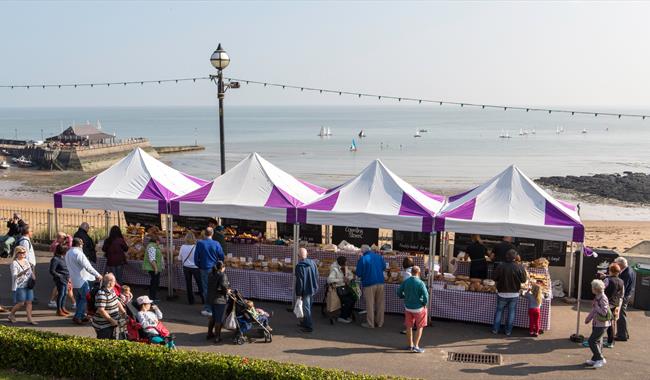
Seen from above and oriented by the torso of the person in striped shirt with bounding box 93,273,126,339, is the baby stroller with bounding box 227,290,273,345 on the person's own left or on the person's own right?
on the person's own left

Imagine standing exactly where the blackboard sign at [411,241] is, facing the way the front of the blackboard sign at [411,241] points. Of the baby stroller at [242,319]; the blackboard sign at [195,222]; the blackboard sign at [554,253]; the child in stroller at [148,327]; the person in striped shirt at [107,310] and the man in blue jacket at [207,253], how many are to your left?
1

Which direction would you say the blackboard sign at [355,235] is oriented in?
toward the camera

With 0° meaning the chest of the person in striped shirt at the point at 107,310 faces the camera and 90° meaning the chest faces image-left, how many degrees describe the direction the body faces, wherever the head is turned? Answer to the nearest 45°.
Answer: approximately 315°

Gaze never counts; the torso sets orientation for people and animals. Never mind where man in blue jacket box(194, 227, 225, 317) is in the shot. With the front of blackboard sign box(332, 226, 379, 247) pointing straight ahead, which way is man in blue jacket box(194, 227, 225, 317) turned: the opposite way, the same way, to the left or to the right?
the opposite way

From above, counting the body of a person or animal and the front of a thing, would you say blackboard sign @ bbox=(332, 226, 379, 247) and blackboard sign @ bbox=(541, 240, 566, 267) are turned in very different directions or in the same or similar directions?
same or similar directions

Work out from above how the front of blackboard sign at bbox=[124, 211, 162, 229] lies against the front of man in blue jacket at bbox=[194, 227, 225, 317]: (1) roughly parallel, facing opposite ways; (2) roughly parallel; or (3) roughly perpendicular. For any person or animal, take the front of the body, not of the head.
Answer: roughly parallel, facing opposite ways

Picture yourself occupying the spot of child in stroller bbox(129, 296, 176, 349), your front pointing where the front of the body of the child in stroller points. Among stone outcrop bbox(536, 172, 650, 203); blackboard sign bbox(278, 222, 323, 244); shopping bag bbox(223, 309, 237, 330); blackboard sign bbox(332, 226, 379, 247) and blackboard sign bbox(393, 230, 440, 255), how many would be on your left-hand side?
5

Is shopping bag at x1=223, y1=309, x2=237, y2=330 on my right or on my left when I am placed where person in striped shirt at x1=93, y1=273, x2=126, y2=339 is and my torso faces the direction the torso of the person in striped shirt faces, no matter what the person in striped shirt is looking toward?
on my left

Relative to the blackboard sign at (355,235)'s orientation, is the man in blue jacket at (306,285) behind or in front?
in front

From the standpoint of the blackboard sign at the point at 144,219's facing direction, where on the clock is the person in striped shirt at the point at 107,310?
The person in striped shirt is roughly at 12 o'clock from the blackboard sign.

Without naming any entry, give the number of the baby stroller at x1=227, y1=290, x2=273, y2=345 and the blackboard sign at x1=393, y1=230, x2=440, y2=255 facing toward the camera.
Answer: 1

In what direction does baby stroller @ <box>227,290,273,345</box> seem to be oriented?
to the viewer's right

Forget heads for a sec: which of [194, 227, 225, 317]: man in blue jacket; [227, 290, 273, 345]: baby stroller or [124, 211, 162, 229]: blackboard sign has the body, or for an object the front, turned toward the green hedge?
the blackboard sign

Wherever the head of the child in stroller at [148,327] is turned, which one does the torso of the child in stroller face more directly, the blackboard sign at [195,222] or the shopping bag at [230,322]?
the shopping bag

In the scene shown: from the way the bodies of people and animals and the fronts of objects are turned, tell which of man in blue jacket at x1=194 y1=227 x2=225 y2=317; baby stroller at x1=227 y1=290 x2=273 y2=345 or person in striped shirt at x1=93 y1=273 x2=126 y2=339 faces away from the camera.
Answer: the man in blue jacket

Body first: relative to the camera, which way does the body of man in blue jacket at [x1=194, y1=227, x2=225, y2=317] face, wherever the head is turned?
away from the camera

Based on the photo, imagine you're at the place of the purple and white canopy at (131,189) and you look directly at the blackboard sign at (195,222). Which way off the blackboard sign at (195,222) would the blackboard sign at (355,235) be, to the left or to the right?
right

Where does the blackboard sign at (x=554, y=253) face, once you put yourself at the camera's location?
facing the viewer

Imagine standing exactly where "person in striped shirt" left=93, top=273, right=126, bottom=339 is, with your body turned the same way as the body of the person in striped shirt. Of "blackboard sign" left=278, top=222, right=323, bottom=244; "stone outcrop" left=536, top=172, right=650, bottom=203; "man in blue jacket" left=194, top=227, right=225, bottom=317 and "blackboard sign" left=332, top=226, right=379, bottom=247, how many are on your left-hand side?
4

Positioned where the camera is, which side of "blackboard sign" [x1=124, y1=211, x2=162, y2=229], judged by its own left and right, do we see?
front

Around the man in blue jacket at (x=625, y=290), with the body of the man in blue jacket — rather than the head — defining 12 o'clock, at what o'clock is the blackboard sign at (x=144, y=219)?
The blackboard sign is roughly at 12 o'clock from the man in blue jacket.
